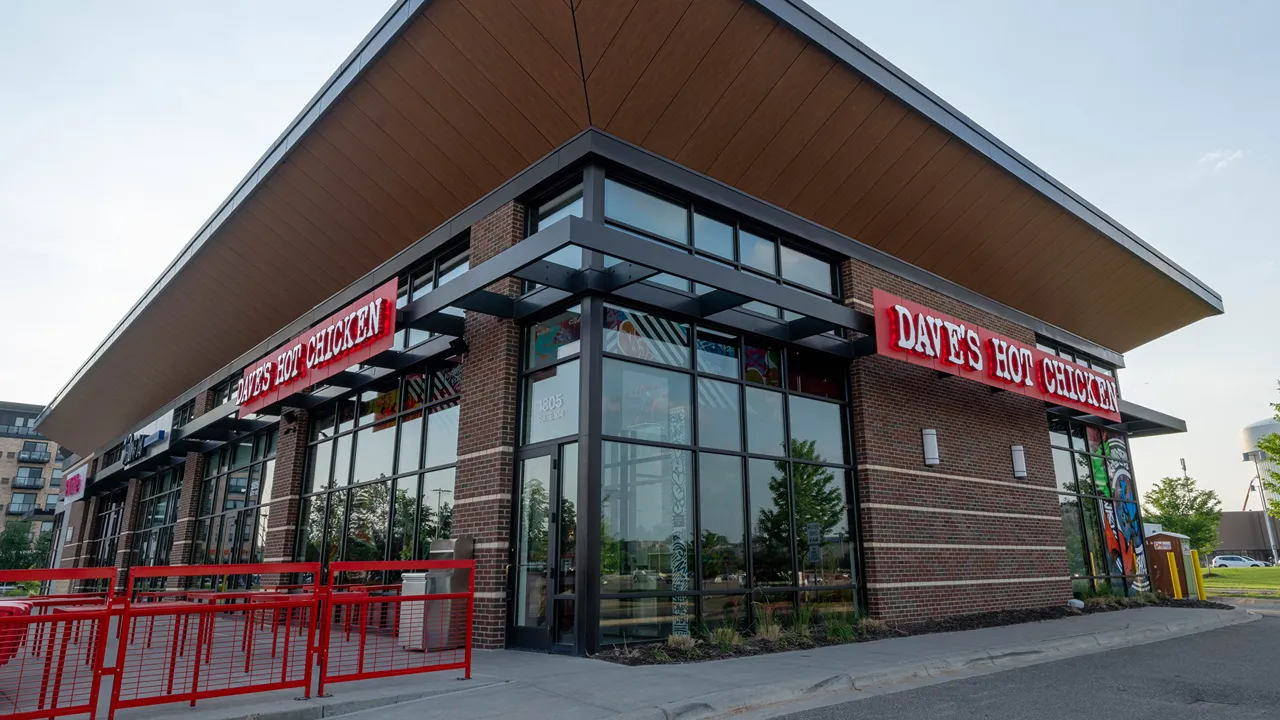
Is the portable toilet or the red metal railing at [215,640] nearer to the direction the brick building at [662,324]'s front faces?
the red metal railing

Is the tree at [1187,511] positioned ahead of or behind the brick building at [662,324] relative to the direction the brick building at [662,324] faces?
behind

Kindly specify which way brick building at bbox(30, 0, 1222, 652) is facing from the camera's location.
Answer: facing the viewer and to the left of the viewer

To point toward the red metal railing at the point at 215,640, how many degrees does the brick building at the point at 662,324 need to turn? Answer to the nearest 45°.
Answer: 0° — it already faces it
